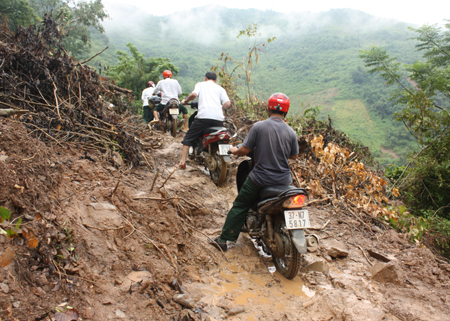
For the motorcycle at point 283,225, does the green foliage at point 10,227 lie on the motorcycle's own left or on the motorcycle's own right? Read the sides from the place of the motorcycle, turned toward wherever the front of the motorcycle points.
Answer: on the motorcycle's own left

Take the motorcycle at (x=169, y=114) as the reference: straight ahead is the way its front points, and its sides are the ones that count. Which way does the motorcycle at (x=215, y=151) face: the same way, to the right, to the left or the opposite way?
the same way

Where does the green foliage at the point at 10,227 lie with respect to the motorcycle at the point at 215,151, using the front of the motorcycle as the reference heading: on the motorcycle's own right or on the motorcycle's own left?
on the motorcycle's own left

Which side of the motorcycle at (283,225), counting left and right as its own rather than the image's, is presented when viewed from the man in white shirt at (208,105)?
front

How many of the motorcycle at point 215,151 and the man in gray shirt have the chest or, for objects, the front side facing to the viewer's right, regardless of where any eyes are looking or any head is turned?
0

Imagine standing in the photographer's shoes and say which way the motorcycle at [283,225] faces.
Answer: facing away from the viewer and to the left of the viewer

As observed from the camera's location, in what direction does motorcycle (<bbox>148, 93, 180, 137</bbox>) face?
facing away from the viewer and to the left of the viewer

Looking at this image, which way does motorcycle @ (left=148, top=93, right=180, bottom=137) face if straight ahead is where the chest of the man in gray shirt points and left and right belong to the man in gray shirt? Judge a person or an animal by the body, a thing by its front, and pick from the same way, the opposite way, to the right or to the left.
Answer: the same way

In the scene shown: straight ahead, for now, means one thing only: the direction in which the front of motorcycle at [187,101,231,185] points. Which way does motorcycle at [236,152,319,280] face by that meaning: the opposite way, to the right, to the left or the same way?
the same way

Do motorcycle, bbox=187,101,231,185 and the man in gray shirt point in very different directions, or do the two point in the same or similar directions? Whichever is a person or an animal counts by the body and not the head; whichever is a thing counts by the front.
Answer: same or similar directions

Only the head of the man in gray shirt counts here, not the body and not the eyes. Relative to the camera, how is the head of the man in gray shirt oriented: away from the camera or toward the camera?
away from the camera

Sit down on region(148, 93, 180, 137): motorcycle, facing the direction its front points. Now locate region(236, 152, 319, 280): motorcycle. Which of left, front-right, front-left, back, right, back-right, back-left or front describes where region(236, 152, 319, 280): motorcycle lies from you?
back-left

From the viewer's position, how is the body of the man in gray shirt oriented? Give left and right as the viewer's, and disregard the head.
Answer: facing away from the viewer and to the left of the viewer

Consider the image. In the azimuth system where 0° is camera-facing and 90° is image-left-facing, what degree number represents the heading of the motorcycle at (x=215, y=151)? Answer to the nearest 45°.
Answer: approximately 135°

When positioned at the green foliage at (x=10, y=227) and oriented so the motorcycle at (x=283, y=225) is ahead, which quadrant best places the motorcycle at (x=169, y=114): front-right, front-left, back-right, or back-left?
front-left
